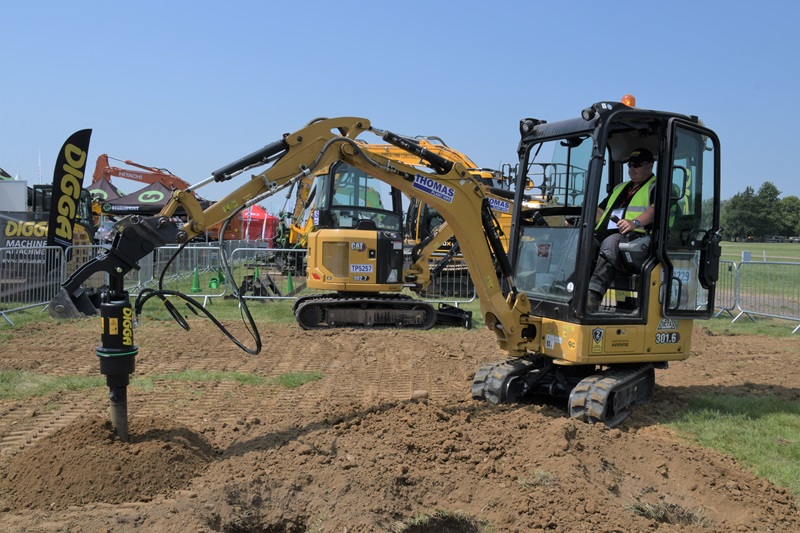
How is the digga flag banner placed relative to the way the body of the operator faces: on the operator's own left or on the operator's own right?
on the operator's own right

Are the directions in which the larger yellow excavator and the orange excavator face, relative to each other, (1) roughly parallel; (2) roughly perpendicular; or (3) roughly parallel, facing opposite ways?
roughly parallel, facing opposite ways

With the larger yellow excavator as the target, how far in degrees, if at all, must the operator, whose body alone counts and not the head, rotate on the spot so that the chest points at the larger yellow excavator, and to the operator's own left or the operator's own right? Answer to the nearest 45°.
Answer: approximately 90° to the operator's own right

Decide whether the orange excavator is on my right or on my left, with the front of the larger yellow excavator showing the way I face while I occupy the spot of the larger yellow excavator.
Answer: on my left

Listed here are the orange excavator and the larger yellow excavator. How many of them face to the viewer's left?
1

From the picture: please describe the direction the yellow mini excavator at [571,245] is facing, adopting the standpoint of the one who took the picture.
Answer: facing the viewer and to the left of the viewer

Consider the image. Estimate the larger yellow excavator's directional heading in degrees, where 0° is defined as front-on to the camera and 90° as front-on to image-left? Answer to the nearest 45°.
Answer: approximately 270°
